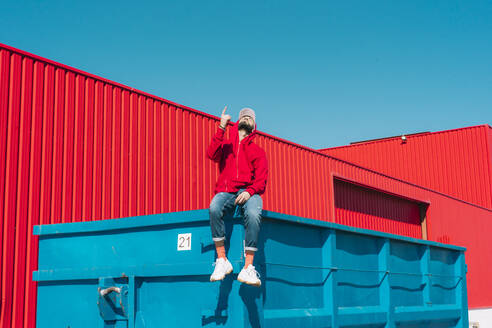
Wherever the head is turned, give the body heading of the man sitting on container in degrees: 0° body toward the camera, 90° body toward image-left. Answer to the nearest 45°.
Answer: approximately 0°
